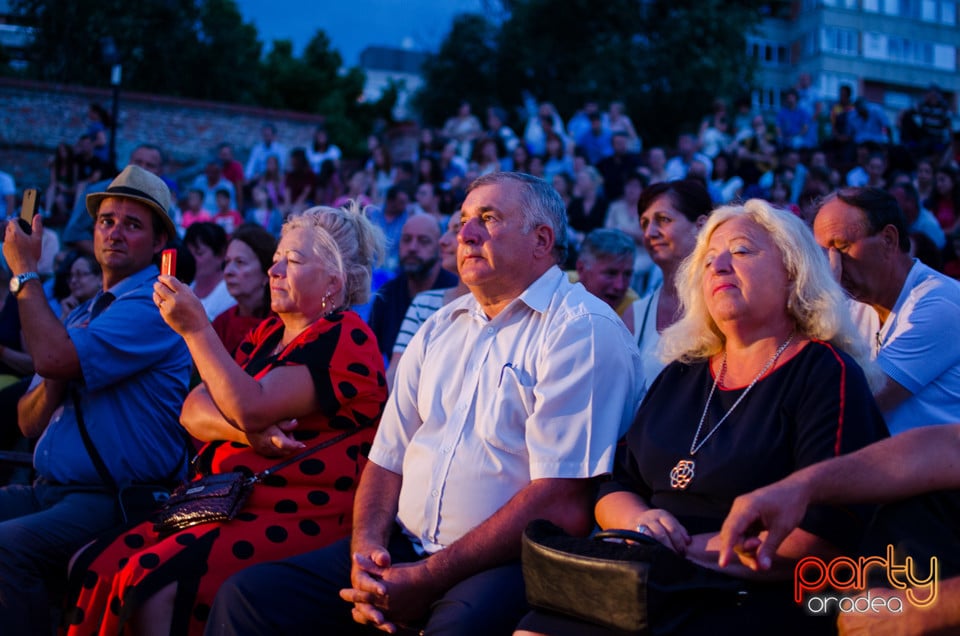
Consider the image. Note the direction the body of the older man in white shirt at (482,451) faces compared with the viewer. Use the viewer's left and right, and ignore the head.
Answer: facing the viewer and to the left of the viewer

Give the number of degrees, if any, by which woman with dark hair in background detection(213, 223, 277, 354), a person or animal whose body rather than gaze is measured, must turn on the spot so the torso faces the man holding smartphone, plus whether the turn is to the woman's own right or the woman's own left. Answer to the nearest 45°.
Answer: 0° — they already face them

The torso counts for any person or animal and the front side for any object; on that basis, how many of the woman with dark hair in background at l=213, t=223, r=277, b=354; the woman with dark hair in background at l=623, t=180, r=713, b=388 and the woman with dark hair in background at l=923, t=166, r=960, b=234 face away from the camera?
0

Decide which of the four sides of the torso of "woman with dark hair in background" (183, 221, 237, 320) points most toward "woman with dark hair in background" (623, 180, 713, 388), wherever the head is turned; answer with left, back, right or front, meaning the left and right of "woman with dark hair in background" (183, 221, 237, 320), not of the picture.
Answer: left

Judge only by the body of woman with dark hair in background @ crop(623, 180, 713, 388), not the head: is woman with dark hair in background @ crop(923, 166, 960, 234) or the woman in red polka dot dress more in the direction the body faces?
the woman in red polka dot dress

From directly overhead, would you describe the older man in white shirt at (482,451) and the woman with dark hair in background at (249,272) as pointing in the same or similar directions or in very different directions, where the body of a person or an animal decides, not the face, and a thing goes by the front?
same or similar directions

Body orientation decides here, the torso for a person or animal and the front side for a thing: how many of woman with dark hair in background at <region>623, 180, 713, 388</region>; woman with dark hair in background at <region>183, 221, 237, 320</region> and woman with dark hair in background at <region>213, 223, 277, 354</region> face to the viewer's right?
0

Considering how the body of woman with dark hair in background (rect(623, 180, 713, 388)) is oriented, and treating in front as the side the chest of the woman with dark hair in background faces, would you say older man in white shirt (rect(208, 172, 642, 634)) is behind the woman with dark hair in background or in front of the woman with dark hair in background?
in front

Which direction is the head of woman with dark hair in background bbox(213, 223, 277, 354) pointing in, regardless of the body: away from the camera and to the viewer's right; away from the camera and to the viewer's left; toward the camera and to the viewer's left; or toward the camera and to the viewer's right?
toward the camera and to the viewer's left

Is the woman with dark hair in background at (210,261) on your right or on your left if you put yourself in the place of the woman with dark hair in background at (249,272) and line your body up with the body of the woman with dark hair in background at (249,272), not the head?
on your right

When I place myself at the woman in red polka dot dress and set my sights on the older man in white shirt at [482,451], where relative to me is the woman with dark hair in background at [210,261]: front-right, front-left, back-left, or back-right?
back-left

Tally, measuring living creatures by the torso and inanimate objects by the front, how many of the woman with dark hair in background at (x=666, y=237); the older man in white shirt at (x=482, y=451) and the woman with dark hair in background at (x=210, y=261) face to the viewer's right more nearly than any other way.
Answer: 0

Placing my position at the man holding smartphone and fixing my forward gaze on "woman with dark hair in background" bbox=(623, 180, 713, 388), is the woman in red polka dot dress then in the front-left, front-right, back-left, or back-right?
front-right

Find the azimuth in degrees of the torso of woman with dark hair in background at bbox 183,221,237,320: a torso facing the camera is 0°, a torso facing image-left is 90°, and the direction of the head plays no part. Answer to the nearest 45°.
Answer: approximately 45°
